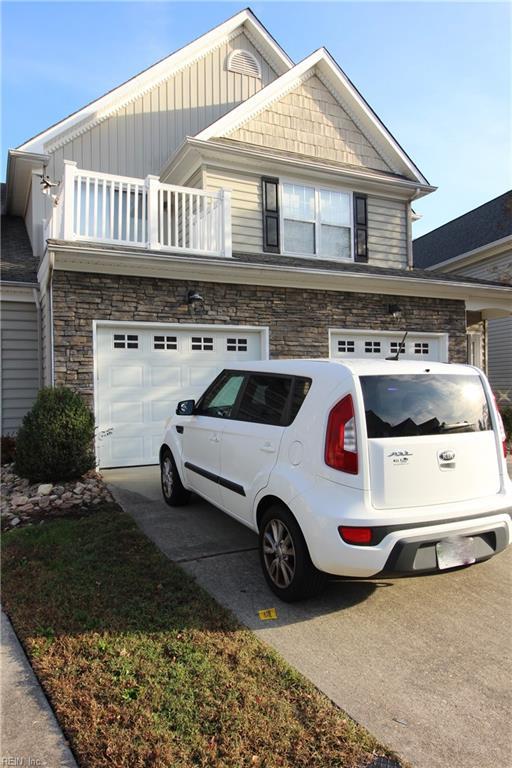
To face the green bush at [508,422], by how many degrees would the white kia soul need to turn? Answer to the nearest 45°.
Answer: approximately 45° to its right

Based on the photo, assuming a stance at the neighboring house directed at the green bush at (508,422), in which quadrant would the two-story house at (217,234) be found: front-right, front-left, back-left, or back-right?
front-right

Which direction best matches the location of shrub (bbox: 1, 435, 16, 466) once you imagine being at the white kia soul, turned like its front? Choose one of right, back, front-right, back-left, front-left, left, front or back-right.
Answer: front

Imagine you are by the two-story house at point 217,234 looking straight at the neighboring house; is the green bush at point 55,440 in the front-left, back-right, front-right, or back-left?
back-right

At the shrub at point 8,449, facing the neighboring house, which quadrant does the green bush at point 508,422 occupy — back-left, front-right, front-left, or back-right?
front-right

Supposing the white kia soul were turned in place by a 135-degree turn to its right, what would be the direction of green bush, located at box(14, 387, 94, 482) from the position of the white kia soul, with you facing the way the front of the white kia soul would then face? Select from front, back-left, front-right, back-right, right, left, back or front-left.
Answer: back-left

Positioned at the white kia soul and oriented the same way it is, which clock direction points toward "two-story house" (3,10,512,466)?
The two-story house is roughly at 1 o'clock from the white kia soul.

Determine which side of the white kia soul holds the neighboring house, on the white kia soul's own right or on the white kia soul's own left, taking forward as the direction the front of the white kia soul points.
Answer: on the white kia soul's own right

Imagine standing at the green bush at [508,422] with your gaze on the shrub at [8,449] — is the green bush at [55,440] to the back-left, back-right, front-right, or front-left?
front-left

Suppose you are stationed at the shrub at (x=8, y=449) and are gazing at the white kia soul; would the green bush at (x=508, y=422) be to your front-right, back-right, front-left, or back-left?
front-left

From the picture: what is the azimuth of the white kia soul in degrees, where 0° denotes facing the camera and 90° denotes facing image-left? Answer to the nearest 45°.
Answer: approximately 135°

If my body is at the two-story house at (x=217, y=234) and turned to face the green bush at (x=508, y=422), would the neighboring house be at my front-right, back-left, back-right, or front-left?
front-left
